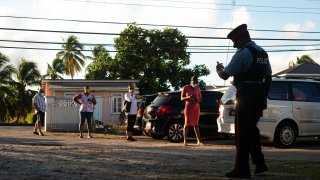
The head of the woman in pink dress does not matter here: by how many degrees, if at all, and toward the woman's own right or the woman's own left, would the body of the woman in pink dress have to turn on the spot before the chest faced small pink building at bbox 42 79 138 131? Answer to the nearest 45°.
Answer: approximately 180°

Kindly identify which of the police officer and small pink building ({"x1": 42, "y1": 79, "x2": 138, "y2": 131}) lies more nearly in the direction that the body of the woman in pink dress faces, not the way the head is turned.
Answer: the police officer

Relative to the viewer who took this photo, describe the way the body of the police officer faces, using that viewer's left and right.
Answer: facing away from the viewer and to the left of the viewer

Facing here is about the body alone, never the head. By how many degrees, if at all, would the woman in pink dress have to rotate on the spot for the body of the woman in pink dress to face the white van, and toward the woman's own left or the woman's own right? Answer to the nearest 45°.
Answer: approximately 90° to the woman's own left

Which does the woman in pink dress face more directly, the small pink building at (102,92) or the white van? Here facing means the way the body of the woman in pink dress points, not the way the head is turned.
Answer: the white van

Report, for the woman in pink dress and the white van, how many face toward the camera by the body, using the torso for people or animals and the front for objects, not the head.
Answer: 1

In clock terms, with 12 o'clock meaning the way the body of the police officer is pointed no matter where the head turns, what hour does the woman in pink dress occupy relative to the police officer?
The woman in pink dress is roughly at 1 o'clock from the police officer.
